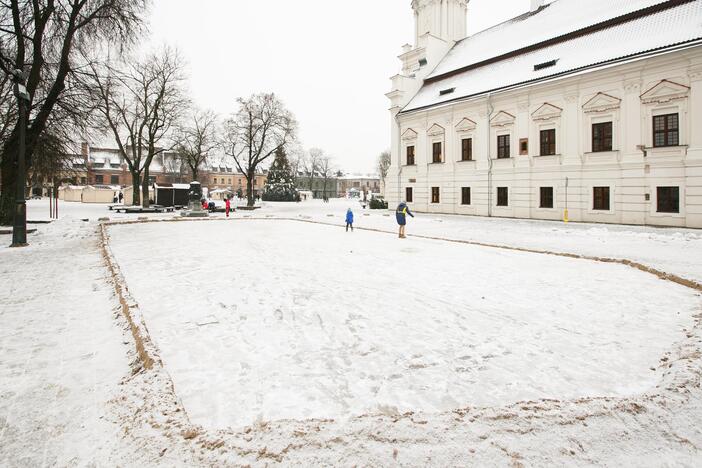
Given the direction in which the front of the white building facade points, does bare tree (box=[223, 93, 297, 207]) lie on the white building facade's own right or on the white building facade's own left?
on the white building facade's own right

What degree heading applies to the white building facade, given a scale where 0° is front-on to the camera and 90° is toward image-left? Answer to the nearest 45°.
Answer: approximately 45°

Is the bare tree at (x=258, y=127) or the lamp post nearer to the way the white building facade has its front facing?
the lamp post

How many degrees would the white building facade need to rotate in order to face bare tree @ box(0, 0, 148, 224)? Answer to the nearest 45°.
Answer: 0° — it already faces it

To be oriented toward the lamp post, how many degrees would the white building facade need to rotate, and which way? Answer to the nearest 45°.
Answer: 0° — it already faces it
